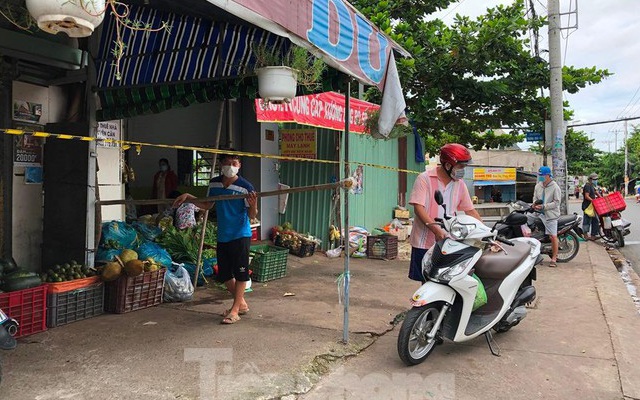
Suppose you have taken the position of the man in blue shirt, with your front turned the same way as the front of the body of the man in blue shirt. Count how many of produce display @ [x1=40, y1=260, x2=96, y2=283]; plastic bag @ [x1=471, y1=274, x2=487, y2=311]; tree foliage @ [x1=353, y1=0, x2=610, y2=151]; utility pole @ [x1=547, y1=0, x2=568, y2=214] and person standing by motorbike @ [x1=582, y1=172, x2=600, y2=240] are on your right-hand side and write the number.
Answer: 1

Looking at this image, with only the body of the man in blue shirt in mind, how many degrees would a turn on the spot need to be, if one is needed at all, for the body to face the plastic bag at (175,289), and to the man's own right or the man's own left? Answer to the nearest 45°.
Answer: approximately 135° to the man's own right

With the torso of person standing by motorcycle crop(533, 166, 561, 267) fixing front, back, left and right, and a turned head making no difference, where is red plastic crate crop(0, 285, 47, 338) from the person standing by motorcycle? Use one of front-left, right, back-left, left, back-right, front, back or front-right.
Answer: front

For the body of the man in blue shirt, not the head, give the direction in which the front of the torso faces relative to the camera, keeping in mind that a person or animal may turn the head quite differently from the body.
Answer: toward the camera

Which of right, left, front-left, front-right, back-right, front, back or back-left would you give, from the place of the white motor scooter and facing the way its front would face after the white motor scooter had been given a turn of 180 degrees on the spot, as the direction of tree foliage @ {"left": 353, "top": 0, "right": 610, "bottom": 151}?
front-left

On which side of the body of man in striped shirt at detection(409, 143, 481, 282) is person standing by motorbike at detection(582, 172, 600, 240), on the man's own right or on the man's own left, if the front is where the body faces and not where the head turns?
on the man's own left

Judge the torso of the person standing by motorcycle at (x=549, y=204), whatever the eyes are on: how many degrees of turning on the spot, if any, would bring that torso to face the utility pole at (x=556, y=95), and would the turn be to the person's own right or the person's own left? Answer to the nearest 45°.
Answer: approximately 135° to the person's own right

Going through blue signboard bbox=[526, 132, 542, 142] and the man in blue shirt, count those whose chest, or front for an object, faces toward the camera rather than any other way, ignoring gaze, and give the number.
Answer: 2

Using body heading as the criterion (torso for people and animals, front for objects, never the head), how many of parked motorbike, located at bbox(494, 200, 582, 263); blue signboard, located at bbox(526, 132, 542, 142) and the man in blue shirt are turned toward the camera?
2

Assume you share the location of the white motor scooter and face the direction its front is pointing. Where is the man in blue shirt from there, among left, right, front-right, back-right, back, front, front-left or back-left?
front-right

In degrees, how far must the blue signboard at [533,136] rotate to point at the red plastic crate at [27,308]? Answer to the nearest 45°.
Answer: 0° — it already faces it

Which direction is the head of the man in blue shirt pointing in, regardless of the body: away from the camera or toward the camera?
toward the camera

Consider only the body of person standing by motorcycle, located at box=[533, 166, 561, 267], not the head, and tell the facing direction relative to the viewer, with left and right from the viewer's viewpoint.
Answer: facing the viewer and to the left of the viewer

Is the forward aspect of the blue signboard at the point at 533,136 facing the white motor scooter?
yes

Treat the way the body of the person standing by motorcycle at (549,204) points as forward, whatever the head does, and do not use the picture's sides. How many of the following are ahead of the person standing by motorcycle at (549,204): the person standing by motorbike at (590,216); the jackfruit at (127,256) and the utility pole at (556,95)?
1

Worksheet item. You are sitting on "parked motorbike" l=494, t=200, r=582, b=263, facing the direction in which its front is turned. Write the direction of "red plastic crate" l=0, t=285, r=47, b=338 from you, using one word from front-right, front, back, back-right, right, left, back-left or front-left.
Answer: front-left

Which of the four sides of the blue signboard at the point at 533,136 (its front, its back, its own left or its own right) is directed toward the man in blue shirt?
front

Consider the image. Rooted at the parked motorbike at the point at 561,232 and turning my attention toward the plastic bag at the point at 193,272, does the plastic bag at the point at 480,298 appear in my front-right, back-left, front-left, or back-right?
front-left
